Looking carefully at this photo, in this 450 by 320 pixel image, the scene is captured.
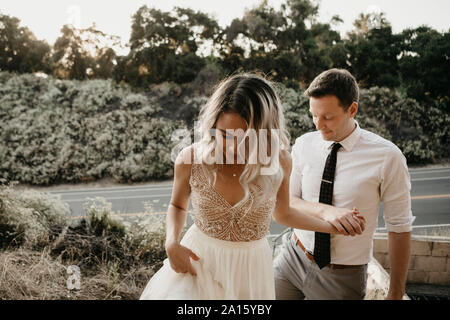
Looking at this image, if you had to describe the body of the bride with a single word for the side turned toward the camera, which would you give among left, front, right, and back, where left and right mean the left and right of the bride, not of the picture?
front

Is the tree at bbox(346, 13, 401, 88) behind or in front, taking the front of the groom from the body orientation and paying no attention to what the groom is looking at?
behind

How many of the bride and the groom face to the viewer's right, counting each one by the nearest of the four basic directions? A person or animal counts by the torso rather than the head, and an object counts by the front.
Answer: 0

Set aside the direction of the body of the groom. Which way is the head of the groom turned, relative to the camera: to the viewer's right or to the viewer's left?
to the viewer's left

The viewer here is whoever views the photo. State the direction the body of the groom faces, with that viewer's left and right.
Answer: facing the viewer and to the left of the viewer

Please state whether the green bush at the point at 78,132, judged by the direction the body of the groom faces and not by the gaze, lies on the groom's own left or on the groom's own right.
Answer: on the groom's own right

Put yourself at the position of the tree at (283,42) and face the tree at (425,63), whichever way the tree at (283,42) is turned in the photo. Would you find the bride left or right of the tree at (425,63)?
right

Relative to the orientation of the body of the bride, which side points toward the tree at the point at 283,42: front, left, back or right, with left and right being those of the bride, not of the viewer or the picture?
back

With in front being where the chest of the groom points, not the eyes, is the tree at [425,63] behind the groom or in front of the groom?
behind
